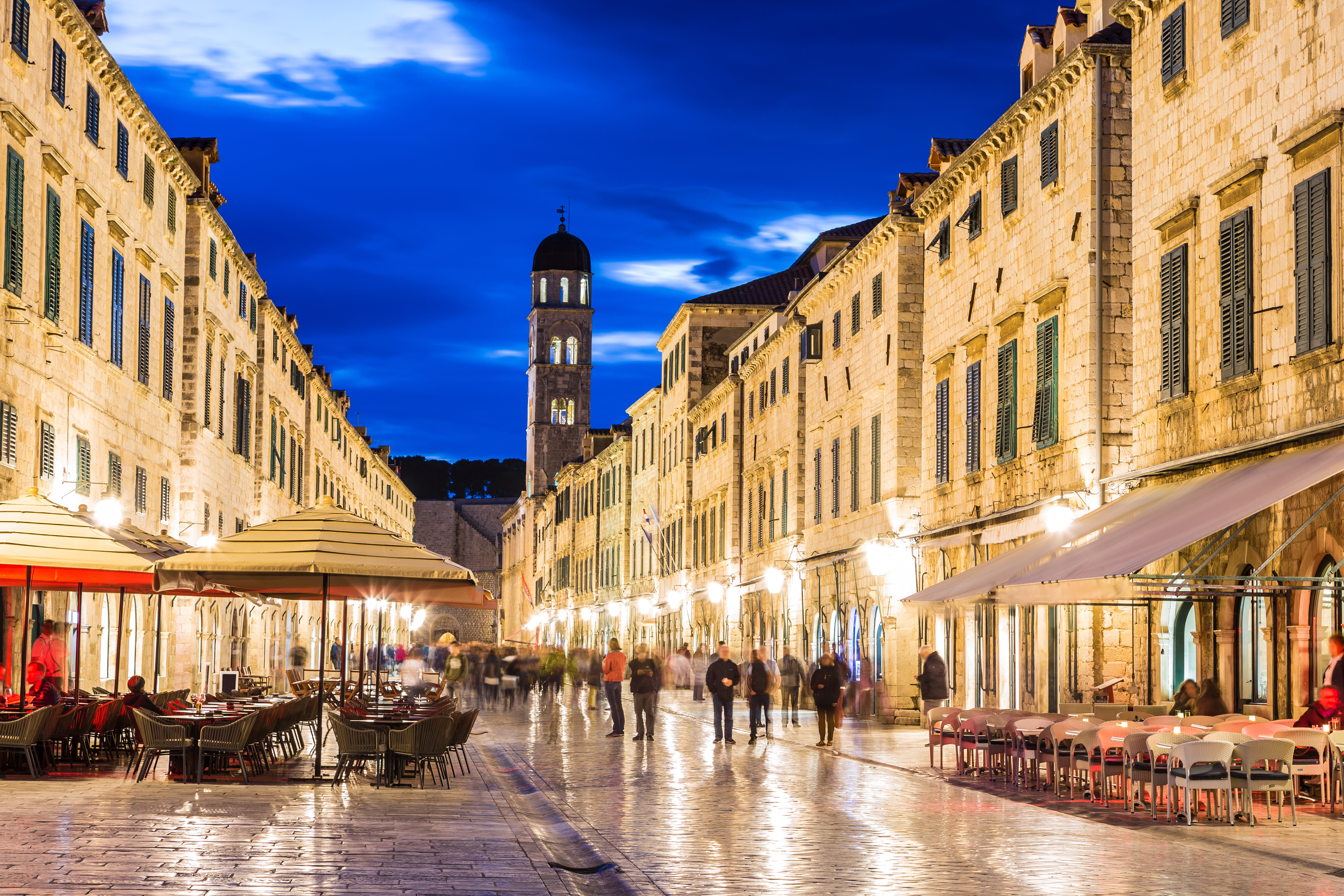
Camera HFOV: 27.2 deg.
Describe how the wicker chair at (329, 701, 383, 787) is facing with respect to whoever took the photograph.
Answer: facing to the right of the viewer

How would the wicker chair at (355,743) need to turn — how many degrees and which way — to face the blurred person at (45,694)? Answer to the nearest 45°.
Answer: approximately 135° to its left

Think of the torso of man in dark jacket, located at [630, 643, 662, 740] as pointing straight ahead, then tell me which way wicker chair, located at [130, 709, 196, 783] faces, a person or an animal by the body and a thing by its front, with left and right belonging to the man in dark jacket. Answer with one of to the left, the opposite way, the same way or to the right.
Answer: to the left

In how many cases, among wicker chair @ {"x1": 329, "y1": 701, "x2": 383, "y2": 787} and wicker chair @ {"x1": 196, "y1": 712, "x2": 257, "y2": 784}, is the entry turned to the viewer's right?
1

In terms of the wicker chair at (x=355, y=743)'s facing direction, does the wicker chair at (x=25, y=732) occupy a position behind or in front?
behind

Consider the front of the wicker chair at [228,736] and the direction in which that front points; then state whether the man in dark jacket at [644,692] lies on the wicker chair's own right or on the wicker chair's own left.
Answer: on the wicker chair's own right

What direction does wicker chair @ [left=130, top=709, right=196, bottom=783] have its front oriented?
to the viewer's right
